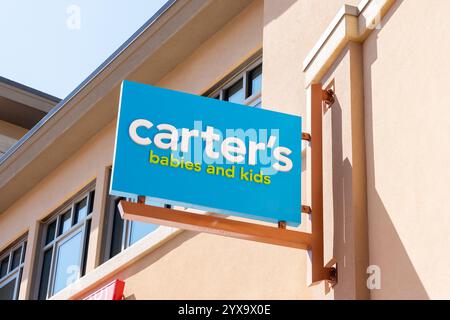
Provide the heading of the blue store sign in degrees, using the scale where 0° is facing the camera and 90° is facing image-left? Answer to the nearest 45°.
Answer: approximately 315°
